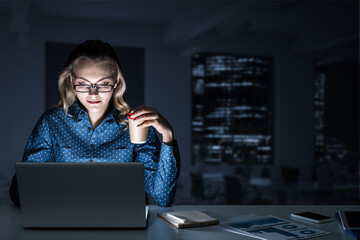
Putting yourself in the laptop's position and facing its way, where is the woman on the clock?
The woman is roughly at 12 o'clock from the laptop.

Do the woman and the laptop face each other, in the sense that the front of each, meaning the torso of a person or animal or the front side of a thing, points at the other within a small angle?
yes

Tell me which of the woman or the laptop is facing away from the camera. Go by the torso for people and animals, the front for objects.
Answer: the laptop

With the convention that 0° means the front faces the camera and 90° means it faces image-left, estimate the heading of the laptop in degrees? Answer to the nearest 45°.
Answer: approximately 180°

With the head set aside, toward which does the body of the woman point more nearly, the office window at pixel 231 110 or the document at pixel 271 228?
the document

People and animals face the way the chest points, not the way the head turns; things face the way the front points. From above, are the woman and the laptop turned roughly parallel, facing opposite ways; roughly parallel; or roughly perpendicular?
roughly parallel, facing opposite ways

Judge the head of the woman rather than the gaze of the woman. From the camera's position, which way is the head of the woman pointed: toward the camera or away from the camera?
toward the camera

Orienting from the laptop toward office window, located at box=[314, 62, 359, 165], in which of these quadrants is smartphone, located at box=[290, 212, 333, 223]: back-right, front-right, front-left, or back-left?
front-right

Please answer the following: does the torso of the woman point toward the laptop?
yes

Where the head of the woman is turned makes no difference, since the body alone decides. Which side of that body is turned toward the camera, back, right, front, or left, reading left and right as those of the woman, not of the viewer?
front

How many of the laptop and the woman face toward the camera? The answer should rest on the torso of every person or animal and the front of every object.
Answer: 1

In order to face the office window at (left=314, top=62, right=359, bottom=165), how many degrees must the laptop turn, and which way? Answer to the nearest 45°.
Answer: approximately 45° to its right

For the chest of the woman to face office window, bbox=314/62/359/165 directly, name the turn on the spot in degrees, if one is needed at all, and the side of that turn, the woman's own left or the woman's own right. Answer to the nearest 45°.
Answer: approximately 135° to the woman's own left

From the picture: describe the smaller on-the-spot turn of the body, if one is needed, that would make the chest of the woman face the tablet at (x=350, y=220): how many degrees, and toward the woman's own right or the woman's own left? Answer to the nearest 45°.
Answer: approximately 45° to the woman's own left
